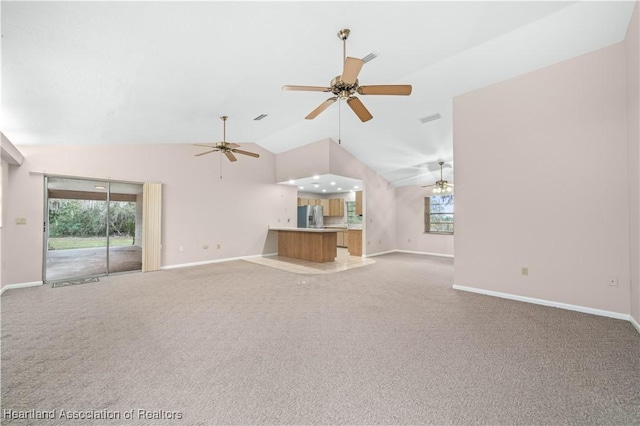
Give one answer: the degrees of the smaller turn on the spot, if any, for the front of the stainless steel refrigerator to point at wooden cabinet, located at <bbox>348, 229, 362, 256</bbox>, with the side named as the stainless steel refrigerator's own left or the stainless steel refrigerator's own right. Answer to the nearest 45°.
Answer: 0° — it already faces it

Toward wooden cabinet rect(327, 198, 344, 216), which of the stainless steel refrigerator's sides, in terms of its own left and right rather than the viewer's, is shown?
left

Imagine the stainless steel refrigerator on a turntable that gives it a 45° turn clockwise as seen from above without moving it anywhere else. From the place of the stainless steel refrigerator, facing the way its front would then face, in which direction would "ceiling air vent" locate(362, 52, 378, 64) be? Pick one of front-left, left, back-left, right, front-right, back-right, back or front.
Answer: front

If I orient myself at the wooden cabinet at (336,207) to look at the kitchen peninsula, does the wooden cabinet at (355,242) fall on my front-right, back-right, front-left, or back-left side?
front-left

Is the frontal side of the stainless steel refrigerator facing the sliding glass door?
no

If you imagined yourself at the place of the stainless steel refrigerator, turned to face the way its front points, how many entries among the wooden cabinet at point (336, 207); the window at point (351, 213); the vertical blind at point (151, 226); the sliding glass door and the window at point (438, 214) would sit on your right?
2

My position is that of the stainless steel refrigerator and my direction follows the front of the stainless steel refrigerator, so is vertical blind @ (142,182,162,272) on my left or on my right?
on my right

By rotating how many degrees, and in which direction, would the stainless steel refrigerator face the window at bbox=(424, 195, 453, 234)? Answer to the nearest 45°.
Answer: approximately 45° to its left

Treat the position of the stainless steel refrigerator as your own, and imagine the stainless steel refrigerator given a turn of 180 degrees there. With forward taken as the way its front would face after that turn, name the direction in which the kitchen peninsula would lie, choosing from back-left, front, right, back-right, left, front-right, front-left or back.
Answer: back-left

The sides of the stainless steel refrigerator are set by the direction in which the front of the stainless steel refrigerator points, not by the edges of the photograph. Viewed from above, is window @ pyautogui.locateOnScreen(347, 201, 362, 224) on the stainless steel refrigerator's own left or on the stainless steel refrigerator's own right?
on the stainless steel refrigerator's own left
